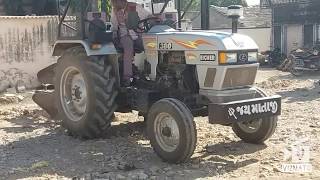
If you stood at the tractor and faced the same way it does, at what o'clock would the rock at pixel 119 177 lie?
The rock is roughly at 2 o'clock from the tractor.

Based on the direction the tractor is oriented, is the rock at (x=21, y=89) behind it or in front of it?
behind

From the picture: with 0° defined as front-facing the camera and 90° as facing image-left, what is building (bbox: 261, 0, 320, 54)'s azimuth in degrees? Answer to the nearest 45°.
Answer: approximately 0°

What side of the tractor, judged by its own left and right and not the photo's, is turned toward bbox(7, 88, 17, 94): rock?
back

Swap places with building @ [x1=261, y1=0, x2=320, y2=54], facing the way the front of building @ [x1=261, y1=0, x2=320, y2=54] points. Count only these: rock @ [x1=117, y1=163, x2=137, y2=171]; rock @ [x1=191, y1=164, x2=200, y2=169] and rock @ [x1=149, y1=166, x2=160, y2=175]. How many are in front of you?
3

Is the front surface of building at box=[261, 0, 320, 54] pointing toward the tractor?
yes

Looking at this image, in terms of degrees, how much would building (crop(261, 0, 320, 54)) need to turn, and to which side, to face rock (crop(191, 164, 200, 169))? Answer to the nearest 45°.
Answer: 0° — it already faces it

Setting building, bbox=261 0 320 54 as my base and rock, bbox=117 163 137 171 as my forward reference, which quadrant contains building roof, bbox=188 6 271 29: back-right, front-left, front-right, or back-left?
back-right

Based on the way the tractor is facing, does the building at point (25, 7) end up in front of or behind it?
behind

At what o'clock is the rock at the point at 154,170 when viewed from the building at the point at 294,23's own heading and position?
The rock is roughly at 12 o'clock from the building.

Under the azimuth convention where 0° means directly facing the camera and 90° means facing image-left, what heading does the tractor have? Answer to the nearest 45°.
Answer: approximately 315°

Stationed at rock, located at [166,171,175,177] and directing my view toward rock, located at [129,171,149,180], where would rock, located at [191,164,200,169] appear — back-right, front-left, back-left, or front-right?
back-right
